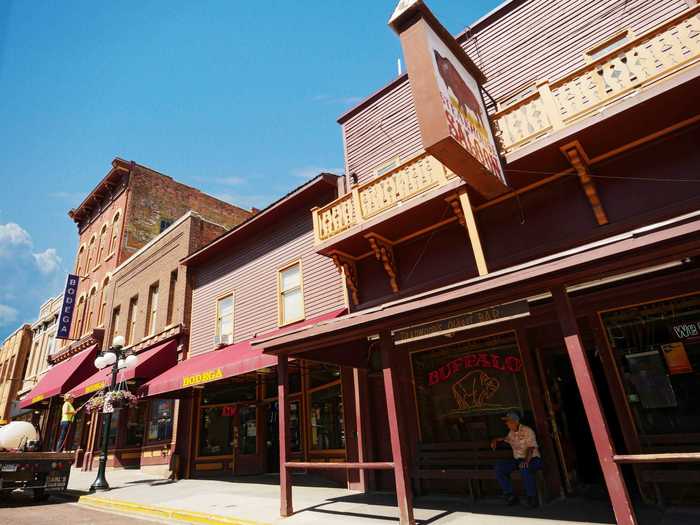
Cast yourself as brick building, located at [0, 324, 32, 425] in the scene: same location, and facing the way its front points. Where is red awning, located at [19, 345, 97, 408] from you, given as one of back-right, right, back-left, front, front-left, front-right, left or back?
front-left

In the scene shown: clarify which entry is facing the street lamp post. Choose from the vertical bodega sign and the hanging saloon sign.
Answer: the vertical bodega sign

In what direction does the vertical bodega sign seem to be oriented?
toward the camera

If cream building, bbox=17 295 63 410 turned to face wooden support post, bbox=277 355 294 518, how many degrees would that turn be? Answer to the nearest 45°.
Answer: approximately 45° to its left

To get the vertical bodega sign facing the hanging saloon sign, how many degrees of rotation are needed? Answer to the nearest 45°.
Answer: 0° — it already faces it

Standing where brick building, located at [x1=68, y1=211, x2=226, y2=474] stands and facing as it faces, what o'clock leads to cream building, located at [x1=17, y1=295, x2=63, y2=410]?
cream building, located at [x1=17, y1=295, x2=63, y2=410] is roughly at 4 o'clock from brick building, located at [x1=68, y1=211, x2=226, y2=474].

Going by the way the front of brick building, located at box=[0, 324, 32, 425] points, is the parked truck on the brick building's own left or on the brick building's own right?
on the brick building's own left

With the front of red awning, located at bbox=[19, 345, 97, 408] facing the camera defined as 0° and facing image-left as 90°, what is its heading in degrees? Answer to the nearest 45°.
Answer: approximately 45°

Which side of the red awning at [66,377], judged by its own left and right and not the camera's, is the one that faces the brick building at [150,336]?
left

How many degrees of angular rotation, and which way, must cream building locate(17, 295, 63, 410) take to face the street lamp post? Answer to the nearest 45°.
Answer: approximately 45° to its left

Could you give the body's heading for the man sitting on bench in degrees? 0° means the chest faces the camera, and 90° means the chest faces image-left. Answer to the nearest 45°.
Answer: approximately 45°

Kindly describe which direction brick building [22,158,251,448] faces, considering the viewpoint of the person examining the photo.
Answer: facing the viewer and to the left of the viewer

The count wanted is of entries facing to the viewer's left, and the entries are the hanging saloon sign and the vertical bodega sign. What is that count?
0

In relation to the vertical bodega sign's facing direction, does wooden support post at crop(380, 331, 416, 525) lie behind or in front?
in front

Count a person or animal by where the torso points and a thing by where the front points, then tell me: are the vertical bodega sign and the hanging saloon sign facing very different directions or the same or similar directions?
same or similar directions

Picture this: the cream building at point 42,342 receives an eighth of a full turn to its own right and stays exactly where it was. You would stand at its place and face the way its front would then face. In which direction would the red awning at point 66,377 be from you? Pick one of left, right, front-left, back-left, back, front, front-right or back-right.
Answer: left
